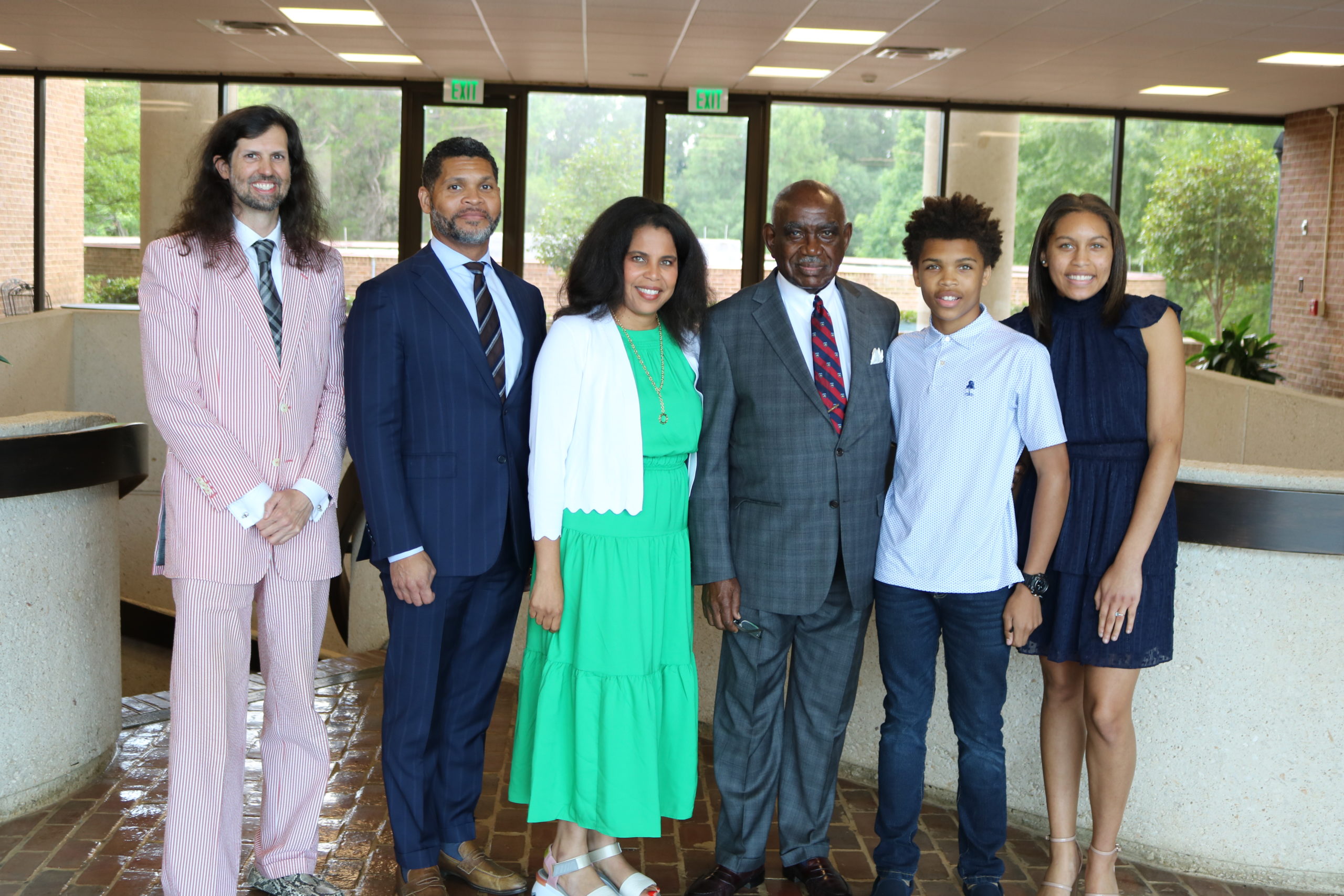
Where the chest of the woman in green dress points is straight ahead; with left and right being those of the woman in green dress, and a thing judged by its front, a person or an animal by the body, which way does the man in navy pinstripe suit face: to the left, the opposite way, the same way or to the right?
the same way

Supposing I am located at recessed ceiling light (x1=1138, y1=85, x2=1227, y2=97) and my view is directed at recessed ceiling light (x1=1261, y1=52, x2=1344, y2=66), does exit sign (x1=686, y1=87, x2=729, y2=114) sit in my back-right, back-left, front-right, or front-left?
back-right

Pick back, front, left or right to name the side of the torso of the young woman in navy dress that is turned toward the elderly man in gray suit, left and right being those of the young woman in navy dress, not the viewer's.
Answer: right

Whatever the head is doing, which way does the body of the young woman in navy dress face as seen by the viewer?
toward the camera

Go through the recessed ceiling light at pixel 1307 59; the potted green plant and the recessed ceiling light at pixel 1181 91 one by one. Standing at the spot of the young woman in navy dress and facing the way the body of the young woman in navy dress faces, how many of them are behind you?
3

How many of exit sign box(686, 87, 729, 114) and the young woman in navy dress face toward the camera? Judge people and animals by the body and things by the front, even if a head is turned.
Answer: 2

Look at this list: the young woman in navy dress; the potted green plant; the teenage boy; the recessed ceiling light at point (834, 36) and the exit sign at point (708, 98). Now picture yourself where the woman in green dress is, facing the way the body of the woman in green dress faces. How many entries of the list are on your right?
0

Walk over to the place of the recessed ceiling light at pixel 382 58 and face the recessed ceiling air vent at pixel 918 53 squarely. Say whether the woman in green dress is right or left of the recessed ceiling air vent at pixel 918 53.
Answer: right

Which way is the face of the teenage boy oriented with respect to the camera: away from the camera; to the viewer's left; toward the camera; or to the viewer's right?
toward the camera

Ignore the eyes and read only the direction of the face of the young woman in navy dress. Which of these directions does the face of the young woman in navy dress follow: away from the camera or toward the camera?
toward the camera

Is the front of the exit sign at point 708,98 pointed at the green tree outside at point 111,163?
no

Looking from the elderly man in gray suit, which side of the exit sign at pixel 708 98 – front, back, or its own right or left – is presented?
front

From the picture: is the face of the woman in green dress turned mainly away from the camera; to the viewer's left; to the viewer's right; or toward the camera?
toward the camera

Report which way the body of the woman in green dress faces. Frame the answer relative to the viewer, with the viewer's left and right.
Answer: facing the viewer and to the right of the viewer

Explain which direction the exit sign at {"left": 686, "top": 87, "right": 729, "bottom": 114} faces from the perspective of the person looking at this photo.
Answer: facing the viewer

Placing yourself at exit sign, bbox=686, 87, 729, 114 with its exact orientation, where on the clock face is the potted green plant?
The potted green plant is roughly at 10 o'clock from the exit sign.

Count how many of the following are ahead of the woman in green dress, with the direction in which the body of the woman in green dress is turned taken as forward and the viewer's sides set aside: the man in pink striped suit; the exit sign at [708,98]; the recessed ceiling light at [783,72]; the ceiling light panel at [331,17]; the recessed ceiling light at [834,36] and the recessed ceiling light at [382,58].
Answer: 0

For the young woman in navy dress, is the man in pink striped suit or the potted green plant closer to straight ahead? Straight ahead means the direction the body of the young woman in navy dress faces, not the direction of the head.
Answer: the man in pink striped suit
